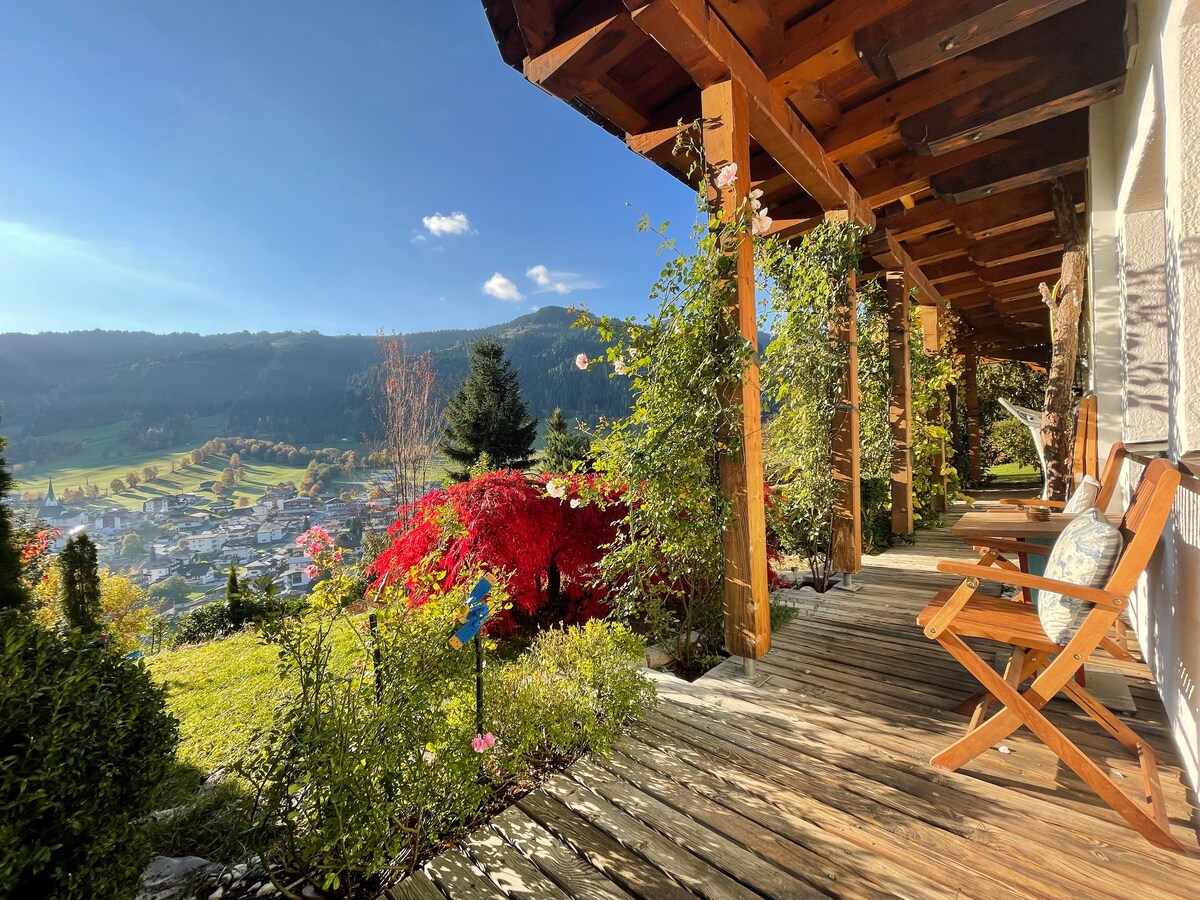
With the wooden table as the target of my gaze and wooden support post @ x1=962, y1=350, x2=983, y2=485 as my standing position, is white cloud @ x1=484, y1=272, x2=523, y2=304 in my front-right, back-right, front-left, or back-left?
back-right

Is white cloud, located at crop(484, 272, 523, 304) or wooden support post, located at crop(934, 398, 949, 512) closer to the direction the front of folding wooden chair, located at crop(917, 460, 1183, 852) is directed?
the white cloud

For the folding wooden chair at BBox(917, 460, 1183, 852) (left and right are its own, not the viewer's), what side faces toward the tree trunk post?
right

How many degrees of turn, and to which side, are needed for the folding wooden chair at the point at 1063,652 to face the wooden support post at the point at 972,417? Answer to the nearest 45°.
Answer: approximately 90° to its right

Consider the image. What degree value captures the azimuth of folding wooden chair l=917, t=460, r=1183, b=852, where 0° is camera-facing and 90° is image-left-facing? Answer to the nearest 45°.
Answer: approximately 90°

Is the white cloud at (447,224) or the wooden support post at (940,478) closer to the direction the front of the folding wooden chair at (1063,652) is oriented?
the white cloud
